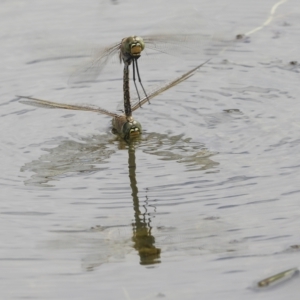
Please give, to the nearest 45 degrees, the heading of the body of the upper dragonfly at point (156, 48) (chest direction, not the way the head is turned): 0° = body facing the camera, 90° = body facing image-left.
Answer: approximately 0°
